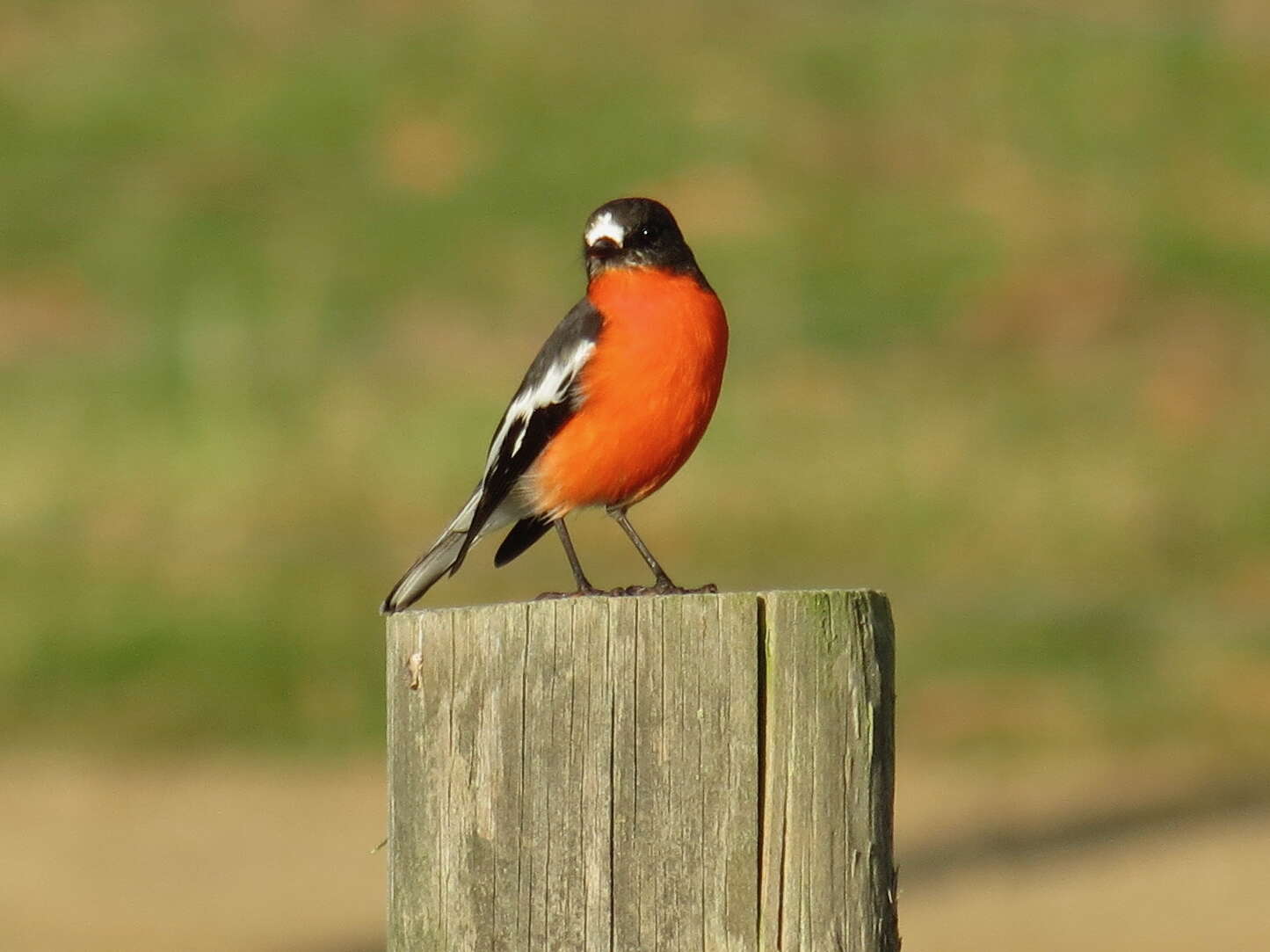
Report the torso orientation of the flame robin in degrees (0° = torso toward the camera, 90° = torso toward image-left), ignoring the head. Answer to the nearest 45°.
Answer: approximately 315°
